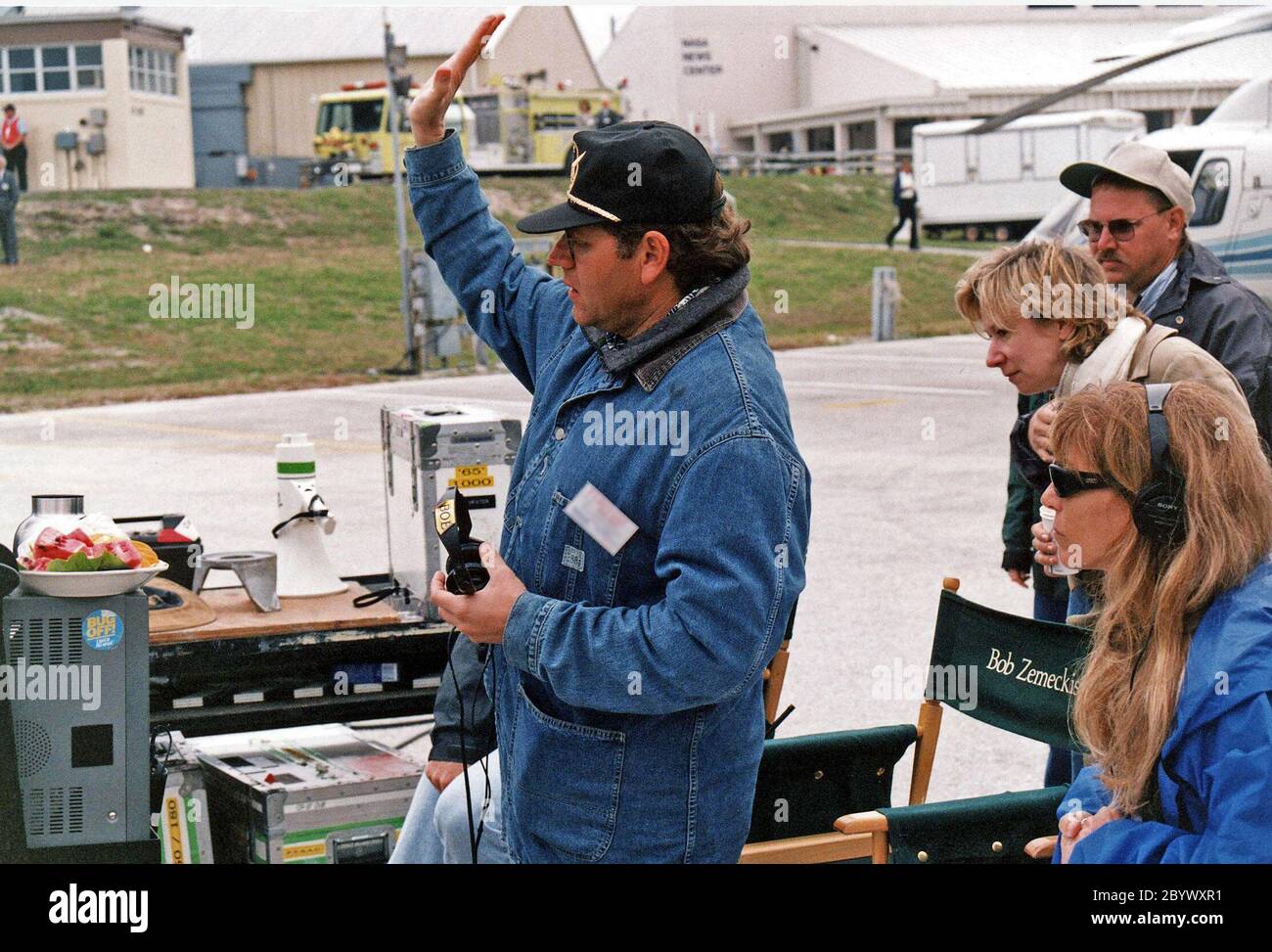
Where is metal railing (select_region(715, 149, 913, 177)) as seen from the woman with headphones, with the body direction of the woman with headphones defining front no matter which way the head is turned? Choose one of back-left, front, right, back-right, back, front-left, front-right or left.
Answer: right

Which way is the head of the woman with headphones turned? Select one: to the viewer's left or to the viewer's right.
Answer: to the viewer's left

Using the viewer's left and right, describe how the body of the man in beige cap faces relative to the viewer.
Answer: facing the viewer and to the left of the viewer

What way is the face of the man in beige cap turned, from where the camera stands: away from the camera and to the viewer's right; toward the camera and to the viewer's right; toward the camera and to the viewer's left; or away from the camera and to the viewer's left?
toward the camera and to the viewer's left

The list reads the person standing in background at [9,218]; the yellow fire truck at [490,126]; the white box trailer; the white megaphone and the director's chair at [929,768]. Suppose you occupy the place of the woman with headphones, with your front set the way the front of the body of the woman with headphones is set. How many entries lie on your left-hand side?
0

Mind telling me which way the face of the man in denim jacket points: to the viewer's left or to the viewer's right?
to the viewer's left

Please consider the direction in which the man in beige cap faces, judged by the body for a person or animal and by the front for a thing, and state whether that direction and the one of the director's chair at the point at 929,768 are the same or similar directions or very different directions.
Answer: same or similar directions

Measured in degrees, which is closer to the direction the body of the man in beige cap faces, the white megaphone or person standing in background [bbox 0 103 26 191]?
the white megaphone

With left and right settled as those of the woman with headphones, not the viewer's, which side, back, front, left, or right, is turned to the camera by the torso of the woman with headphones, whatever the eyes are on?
left

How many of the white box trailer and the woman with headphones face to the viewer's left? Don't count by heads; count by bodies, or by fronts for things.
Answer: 1

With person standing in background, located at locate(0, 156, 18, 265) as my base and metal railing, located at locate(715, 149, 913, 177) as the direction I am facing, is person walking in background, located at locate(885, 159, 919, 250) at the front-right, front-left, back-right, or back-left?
front-right

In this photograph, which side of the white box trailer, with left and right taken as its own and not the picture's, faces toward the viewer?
right

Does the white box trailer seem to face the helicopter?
no
